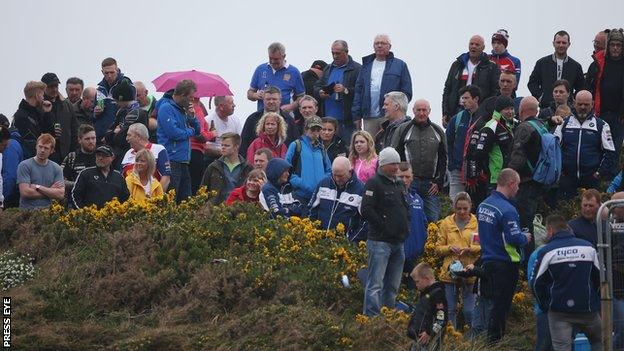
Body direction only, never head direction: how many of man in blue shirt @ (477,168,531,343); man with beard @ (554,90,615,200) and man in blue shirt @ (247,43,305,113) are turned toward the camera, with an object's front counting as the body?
2

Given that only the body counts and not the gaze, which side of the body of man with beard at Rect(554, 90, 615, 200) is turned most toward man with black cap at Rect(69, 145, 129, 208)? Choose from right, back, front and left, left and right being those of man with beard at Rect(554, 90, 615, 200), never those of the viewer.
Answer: right

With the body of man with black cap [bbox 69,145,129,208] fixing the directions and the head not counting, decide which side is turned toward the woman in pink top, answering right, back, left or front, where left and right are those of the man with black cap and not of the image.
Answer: left

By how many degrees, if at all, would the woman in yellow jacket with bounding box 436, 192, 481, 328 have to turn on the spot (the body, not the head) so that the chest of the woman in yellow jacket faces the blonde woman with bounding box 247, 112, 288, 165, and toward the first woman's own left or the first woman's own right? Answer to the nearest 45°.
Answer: approximately 135° to the first woman's own right

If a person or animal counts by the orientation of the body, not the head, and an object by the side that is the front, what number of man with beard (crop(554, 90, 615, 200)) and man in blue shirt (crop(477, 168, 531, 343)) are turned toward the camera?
1
